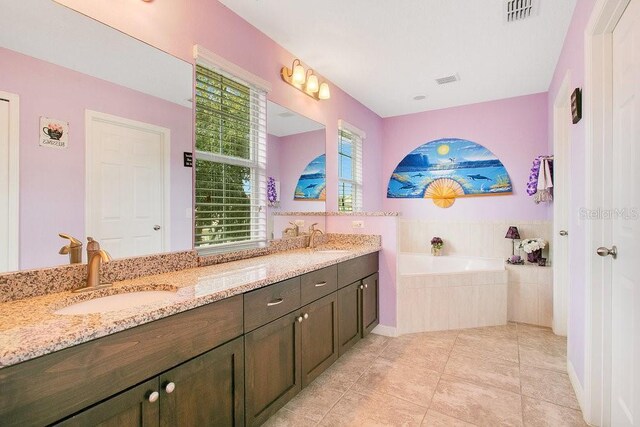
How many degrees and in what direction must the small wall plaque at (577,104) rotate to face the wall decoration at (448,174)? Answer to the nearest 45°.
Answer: approximately 45° to its right

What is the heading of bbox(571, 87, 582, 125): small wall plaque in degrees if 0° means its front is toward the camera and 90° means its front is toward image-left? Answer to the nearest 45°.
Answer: approximately 90°

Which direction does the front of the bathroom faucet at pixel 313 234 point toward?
to the viewer's right

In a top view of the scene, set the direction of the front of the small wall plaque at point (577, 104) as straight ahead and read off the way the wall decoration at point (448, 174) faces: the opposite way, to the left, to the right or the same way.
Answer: to the left

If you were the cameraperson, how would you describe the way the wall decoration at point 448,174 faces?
facing the viewer

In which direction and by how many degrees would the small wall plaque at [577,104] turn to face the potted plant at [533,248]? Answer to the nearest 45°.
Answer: approximately 90° to its right

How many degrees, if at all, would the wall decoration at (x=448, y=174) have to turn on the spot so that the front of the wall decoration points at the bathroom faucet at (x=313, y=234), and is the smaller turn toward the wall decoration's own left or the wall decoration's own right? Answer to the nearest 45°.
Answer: approximately 45° to the wall decoration's own right

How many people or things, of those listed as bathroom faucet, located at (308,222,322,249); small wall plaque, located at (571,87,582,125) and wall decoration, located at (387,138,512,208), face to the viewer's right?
1

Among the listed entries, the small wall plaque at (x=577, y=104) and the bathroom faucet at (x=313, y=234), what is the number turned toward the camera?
0
